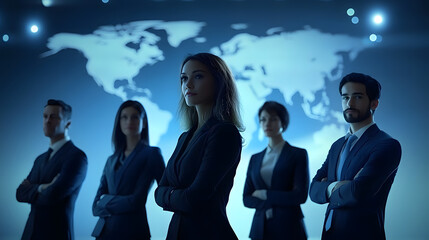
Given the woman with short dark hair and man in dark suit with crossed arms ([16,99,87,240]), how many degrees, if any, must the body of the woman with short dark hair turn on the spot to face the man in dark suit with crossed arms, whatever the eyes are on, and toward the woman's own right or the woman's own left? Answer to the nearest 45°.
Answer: approximately 45° to the woman's own right

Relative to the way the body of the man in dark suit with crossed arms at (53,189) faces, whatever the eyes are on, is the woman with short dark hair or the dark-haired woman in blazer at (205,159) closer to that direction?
the dark-haired woman in blazer

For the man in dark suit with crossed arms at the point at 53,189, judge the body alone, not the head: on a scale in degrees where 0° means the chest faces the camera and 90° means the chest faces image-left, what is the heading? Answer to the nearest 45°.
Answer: approximately 45°

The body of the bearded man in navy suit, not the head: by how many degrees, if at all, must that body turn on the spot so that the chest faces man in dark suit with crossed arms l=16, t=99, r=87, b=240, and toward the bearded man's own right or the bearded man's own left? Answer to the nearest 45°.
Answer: approximately 45° to the bearded man's own right

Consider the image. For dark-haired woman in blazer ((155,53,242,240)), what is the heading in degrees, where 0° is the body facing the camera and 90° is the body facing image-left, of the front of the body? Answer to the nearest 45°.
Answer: approximately 45°

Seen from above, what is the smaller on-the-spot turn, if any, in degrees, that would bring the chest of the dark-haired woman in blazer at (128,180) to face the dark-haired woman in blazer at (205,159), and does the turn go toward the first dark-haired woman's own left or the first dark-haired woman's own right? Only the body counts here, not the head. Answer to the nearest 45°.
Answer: approximately 45° to the first dark-haired woman's own left

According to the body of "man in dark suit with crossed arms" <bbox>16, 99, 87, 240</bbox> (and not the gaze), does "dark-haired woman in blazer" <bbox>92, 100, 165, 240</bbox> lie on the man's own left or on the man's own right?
on the man's own left
